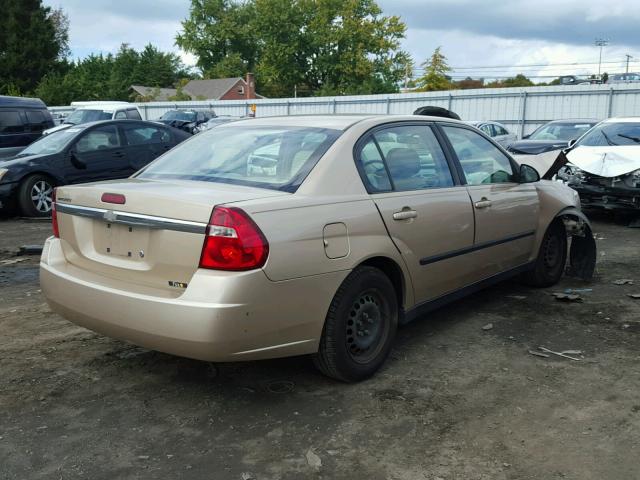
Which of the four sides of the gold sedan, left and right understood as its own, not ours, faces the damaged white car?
front

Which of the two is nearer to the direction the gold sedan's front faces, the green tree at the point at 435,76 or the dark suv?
the green tree

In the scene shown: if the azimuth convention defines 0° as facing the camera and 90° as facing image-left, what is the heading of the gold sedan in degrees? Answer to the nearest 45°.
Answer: approximately 225°

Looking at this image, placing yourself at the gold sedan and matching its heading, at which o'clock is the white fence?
The white fence is roughly at 11 o'clock from the gold sedan.

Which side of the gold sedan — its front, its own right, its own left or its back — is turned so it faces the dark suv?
left

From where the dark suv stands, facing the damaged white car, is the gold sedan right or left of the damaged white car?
right

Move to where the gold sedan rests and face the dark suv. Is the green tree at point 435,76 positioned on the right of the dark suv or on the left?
right

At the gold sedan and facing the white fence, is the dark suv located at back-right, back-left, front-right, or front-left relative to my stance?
front-left

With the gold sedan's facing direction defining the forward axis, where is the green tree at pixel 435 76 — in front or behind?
in front

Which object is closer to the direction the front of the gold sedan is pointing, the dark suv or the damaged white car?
the damaged white car
